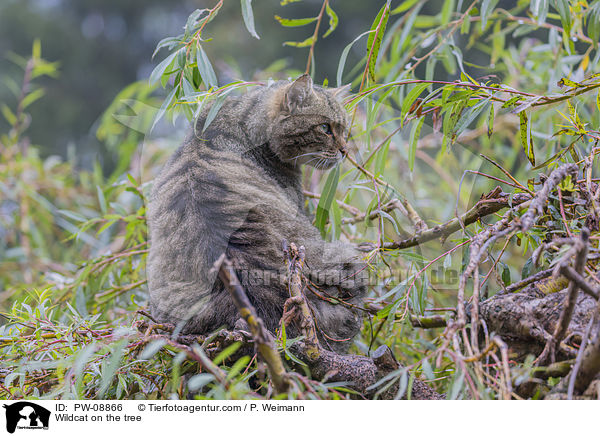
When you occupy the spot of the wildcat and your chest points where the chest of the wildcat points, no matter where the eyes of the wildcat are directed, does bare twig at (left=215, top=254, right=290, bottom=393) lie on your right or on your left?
on your right
